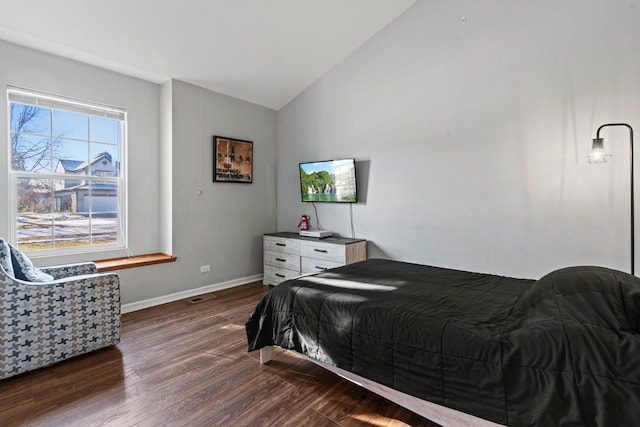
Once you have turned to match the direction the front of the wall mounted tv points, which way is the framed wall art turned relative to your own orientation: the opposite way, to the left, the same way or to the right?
to the left

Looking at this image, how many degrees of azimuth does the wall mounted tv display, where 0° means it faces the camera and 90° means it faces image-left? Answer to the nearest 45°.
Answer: approximately 45°

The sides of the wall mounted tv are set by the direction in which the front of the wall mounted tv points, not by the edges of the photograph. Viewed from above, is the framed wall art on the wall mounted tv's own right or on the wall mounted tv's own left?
on the wall mounted tv's own right

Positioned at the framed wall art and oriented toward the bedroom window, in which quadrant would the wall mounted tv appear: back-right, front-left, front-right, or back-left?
back-left

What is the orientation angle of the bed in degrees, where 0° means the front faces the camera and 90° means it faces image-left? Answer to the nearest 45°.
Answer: approximately 135°

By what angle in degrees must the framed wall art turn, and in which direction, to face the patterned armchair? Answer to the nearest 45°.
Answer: approximately 90° to its right

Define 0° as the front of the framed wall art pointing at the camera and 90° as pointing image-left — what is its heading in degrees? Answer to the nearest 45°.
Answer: approximately 315°

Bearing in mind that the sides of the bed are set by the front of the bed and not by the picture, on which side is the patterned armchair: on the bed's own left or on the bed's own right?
on the bed's own left

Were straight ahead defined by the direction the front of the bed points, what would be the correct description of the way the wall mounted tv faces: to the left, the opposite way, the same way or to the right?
to the left

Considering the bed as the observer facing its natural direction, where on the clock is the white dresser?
The white dresser is roughly at 12 o'clock from the bed.
